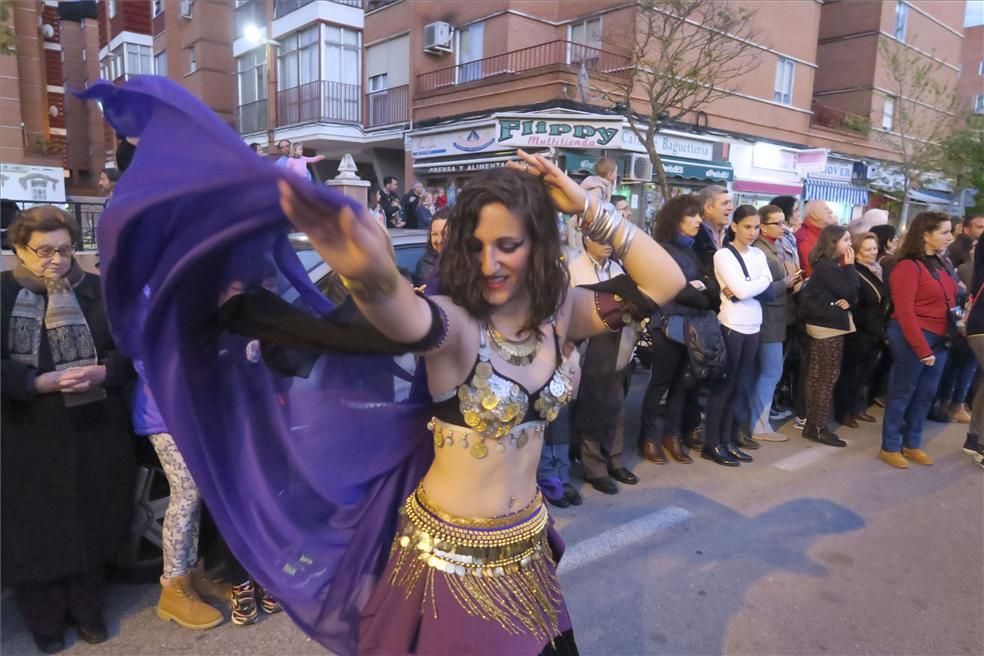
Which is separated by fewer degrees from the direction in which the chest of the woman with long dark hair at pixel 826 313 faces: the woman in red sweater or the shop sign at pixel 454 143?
the woman in red sweater

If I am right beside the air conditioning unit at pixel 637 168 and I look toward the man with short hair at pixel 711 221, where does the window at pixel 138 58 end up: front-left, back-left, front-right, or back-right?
back-right

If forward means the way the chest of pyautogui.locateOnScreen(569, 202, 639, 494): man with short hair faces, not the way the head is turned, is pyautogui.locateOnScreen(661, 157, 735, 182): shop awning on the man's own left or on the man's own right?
on the man's own left

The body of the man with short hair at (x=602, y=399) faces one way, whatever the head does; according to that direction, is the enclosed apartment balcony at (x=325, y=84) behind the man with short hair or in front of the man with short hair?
behind

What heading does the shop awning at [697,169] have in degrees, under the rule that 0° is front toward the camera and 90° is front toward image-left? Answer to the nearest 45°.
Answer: approximately 315°

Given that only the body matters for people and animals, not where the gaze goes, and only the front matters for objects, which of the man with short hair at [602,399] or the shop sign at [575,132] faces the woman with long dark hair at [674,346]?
the shop sign
